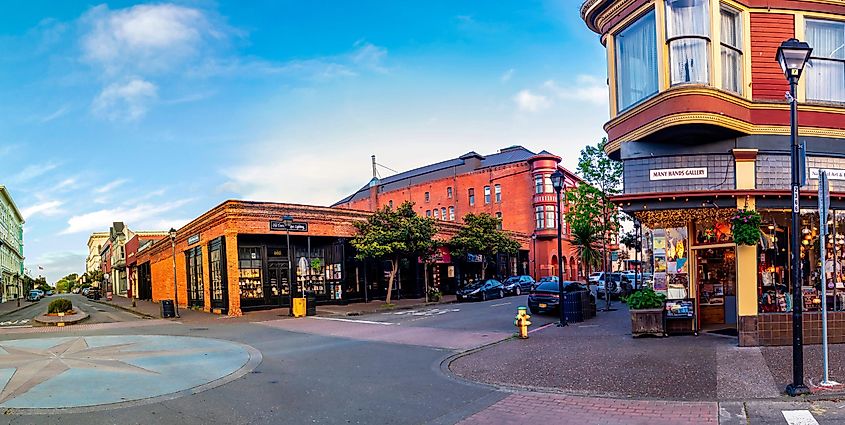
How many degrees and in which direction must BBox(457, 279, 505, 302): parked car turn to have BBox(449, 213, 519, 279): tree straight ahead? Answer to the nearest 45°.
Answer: approximately 135° to its right

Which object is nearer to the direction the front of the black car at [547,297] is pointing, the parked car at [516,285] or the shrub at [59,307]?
the parked car

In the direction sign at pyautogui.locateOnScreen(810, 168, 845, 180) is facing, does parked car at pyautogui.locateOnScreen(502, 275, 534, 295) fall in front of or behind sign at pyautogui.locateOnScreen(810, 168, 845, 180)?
behind

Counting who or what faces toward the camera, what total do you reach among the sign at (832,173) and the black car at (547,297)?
1

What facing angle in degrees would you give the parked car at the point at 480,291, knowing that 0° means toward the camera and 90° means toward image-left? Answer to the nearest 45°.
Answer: approximately 45°
